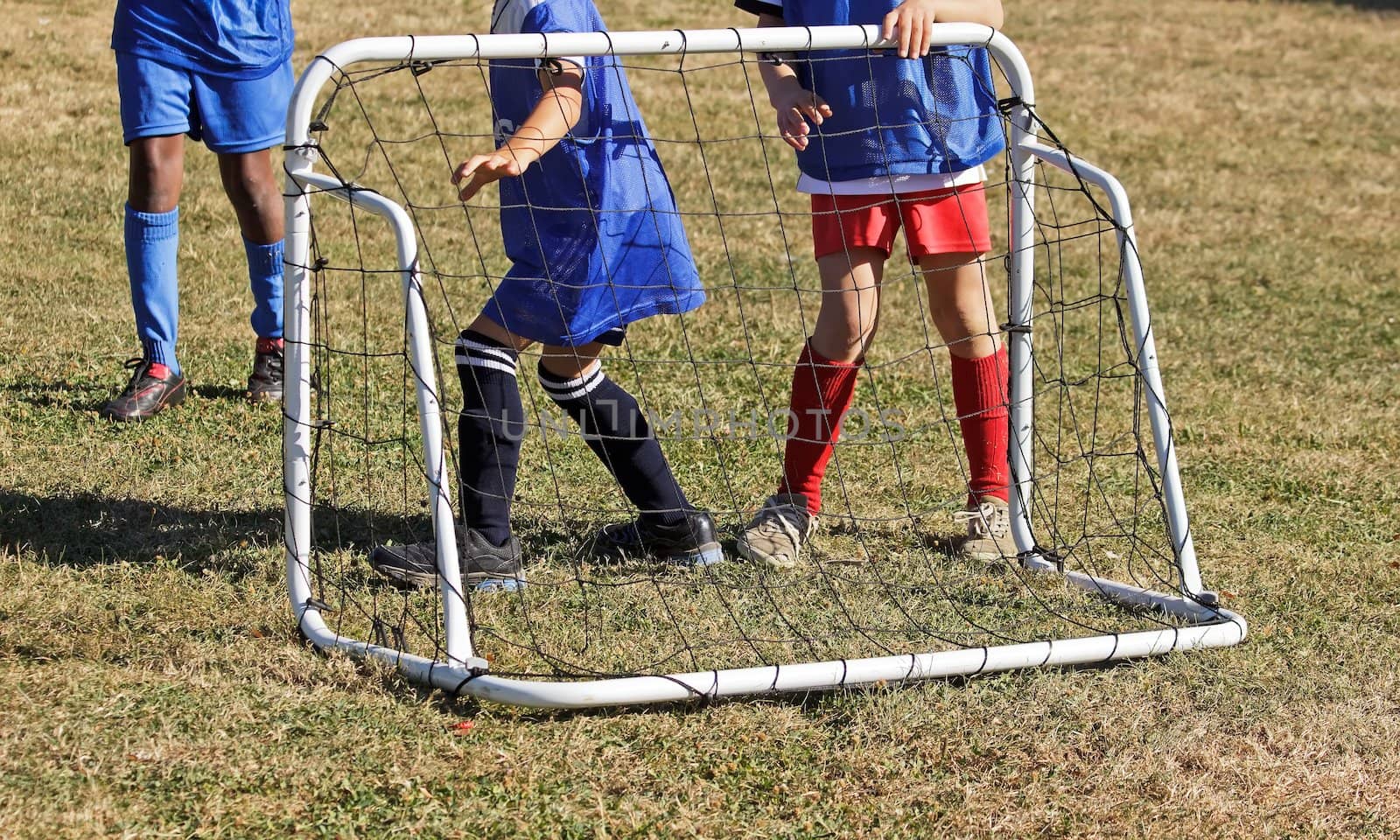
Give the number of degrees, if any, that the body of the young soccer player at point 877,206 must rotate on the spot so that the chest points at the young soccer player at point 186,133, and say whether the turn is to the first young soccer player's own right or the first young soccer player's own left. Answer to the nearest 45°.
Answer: approximately 90° to the first young soccer player's own right

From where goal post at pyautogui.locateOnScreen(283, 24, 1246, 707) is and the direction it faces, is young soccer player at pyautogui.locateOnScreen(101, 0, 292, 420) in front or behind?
in front

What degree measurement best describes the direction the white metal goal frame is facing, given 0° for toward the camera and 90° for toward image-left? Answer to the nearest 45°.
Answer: approximately 135°

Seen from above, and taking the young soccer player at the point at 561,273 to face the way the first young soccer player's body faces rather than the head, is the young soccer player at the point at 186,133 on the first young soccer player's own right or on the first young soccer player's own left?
on the first young soccer player's own right

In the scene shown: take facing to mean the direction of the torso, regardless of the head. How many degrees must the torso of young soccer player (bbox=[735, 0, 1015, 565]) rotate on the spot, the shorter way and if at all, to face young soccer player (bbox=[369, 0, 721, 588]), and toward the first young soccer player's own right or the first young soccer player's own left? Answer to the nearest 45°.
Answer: approximately 45° to the first young soccer player's own right

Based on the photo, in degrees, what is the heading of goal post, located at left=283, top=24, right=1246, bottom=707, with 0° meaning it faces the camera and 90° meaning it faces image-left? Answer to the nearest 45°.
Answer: approximately 135°

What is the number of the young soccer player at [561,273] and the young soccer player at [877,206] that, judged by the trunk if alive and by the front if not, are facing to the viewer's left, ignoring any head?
1

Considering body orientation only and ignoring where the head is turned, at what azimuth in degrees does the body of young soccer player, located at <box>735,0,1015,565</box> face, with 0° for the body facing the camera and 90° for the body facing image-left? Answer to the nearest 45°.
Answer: approximately 0°

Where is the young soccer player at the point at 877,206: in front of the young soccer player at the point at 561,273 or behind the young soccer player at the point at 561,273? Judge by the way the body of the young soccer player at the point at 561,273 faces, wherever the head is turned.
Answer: behind

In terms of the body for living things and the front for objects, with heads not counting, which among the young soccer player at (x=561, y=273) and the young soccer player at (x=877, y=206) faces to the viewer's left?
the young soccer player at (x=561, y=273)

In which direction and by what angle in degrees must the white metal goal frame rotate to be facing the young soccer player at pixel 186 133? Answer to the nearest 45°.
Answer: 0° — it already faces them

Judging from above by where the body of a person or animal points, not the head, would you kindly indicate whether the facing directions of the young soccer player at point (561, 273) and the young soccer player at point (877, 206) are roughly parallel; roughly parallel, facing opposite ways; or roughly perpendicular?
roughly perpendicular

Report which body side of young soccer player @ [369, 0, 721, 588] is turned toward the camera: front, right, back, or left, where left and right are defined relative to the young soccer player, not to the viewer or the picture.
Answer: left
